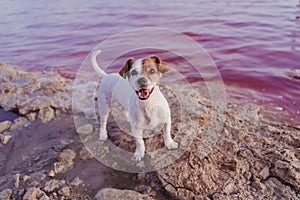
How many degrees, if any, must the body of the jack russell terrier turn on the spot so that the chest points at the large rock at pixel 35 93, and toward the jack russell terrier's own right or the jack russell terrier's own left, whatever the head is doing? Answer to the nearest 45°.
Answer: approximately 180°

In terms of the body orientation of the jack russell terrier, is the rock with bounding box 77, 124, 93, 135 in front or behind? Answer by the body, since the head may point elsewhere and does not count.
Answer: behind

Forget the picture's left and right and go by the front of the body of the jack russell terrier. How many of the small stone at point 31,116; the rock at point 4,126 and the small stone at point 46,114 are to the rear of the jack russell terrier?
3

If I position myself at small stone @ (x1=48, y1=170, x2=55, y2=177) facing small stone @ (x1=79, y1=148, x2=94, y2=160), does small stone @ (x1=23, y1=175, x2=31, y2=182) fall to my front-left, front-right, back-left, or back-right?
back-left

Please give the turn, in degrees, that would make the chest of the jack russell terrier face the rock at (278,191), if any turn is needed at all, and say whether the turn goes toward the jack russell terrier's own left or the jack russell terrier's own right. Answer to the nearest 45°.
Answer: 0° — it already faces it

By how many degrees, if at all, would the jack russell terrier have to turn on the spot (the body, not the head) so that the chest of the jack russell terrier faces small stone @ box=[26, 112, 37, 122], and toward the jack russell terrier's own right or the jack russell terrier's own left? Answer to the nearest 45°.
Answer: approximately 180°

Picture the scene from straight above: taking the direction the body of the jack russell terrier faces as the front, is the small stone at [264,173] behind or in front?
in front

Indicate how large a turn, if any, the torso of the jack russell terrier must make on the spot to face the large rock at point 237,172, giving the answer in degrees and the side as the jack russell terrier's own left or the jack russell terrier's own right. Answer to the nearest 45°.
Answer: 0° — it already faces it

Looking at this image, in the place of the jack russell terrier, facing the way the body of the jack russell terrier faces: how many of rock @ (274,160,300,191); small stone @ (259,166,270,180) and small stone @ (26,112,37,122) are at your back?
1

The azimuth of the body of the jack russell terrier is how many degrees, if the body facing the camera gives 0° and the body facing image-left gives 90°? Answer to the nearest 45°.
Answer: approximately 315°
